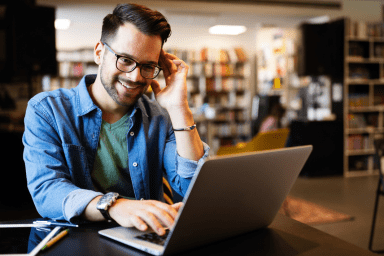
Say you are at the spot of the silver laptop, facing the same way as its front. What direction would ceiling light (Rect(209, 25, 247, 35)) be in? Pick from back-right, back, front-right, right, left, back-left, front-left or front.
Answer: front-right

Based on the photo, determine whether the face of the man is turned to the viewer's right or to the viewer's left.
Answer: to the viewer's right

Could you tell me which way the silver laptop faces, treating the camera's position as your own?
facing away from the viewer and to the left of the viewer

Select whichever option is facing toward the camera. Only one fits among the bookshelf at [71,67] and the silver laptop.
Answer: the bookshelf

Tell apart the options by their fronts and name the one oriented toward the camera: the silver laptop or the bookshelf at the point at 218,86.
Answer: the bookshelf

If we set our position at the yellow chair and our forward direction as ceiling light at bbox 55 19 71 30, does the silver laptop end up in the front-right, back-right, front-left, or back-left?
back-left

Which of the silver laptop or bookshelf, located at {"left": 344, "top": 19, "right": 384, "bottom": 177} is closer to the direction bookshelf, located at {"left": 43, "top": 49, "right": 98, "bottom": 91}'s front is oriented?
the silver laptop

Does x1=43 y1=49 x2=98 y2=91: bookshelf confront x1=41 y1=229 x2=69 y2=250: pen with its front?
yes

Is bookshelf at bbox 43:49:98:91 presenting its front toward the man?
yes

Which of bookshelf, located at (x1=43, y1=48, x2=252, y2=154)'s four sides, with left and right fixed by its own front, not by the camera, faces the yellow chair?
front

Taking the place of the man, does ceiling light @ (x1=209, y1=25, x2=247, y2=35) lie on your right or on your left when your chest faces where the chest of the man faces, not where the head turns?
on your left

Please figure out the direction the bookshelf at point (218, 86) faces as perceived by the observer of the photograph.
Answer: facing the viewer

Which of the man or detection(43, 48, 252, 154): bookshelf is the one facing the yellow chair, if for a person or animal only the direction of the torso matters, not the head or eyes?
the bookshelf

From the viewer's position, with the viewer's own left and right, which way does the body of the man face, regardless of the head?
facing the viewer and to the right of the viewer

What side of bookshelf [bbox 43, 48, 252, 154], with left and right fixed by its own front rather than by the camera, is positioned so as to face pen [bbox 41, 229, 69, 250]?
front
